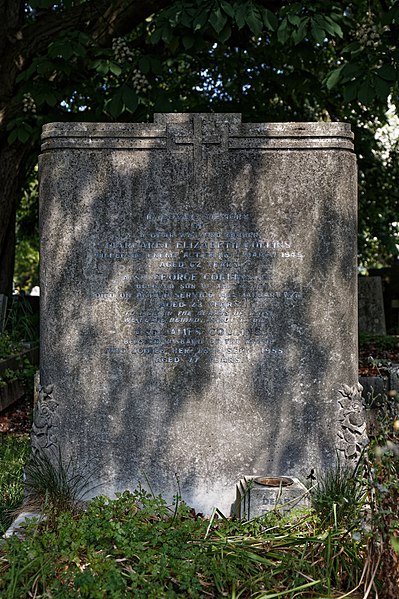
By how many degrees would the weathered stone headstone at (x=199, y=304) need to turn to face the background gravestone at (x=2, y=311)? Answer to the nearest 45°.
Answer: approximately 135° to its right

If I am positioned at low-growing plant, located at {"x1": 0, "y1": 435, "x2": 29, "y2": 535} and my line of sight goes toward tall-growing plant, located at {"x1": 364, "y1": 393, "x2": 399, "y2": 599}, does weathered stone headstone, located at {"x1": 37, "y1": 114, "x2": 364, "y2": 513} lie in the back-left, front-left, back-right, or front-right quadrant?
front-left

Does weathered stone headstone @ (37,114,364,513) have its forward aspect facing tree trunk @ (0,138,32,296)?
no

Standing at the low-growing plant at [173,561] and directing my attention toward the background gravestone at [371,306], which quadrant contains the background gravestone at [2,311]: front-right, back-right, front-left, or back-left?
front-left

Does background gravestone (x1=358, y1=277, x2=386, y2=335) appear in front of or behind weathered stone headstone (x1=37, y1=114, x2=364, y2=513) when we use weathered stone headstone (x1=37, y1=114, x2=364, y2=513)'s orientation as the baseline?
behind

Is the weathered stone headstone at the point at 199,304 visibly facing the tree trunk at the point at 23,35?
no

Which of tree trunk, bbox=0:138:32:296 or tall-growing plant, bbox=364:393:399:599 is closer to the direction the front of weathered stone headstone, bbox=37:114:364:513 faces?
the tall-growing plant

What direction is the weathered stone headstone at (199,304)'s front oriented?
toward the camera

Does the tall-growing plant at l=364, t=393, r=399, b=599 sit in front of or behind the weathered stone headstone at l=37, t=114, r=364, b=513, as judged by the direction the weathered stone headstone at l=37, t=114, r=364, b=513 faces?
in front
